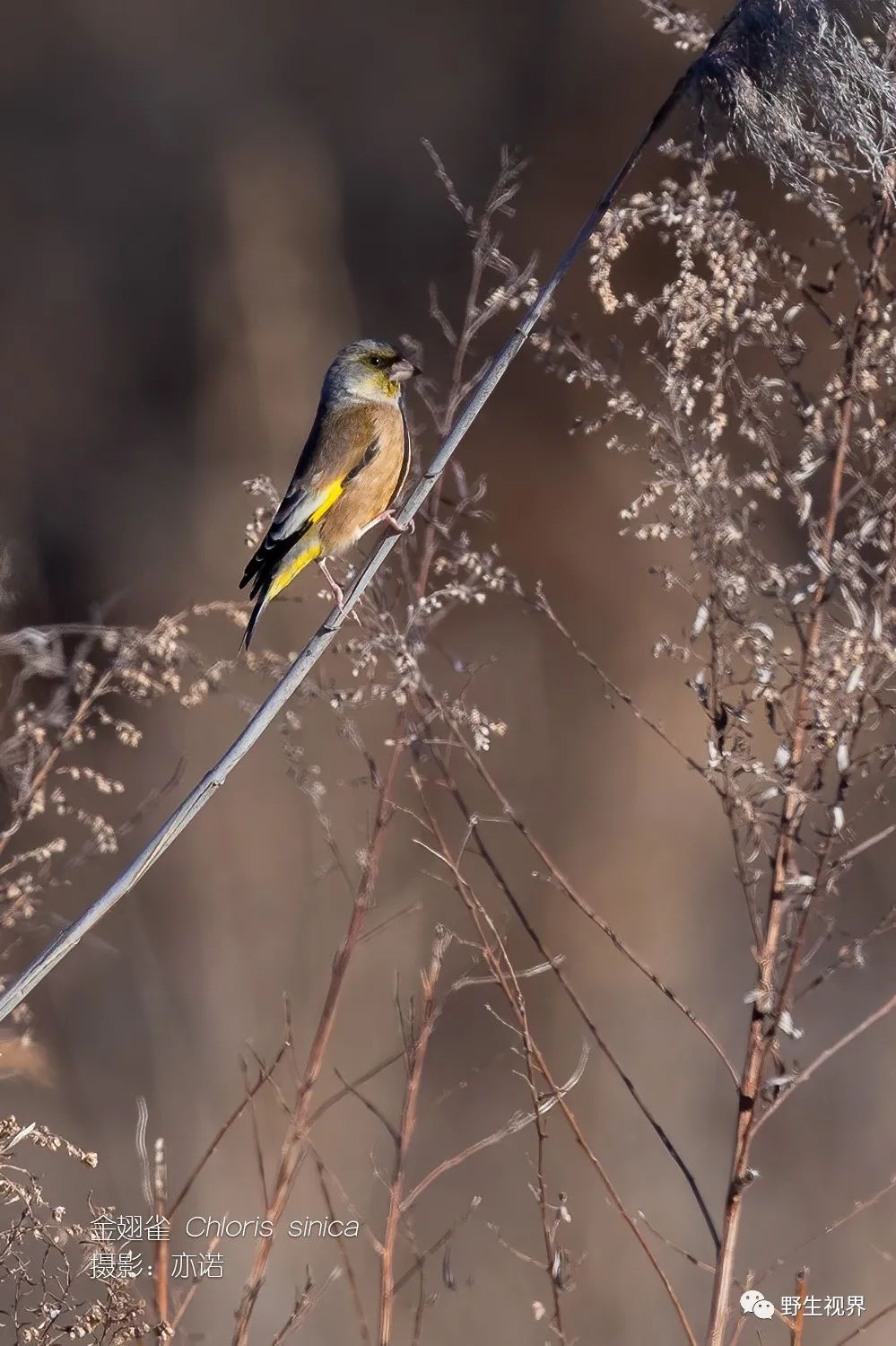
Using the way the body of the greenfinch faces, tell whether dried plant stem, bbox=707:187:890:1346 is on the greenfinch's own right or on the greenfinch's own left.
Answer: on the greenfinch's own left

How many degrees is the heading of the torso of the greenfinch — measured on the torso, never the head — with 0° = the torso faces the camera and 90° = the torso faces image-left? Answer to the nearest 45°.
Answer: approximately 270°
